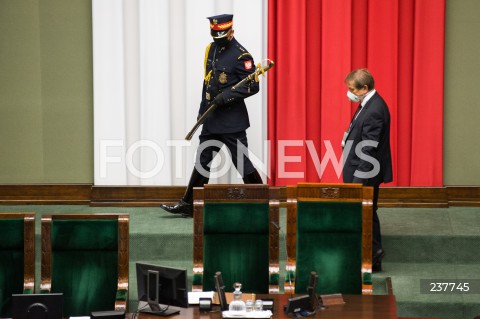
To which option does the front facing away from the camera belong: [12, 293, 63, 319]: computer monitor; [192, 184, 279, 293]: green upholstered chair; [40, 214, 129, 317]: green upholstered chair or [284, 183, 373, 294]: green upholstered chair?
the computer monitor

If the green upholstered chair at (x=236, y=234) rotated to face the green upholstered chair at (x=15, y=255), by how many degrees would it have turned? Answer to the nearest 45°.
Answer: approximately 90° to its right

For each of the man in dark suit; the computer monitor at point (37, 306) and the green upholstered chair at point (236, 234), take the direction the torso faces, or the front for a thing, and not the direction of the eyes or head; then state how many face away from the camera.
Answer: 1

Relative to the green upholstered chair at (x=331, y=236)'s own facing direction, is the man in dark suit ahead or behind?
behind

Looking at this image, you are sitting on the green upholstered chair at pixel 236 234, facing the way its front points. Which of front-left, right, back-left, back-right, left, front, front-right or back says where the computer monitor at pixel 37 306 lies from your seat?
front-right

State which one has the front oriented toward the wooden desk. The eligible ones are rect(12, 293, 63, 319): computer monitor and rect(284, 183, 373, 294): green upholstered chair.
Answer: the green upholstered chair

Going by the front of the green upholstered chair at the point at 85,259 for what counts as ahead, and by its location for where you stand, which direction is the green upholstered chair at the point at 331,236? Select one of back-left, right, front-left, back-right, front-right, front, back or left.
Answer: left

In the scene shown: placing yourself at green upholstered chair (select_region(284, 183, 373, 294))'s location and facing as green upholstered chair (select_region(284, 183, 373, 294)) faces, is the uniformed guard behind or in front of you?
behind

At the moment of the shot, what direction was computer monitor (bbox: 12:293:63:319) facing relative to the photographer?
facing away from the viewer

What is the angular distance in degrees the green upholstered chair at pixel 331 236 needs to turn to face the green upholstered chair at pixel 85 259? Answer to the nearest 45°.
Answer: approximately 90° to its right
